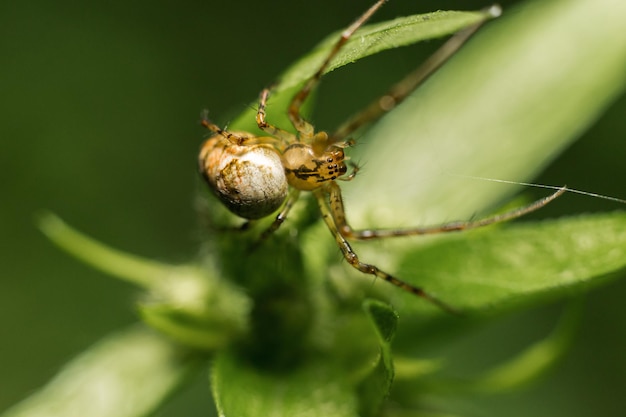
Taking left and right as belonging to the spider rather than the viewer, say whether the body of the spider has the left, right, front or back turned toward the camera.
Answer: right
